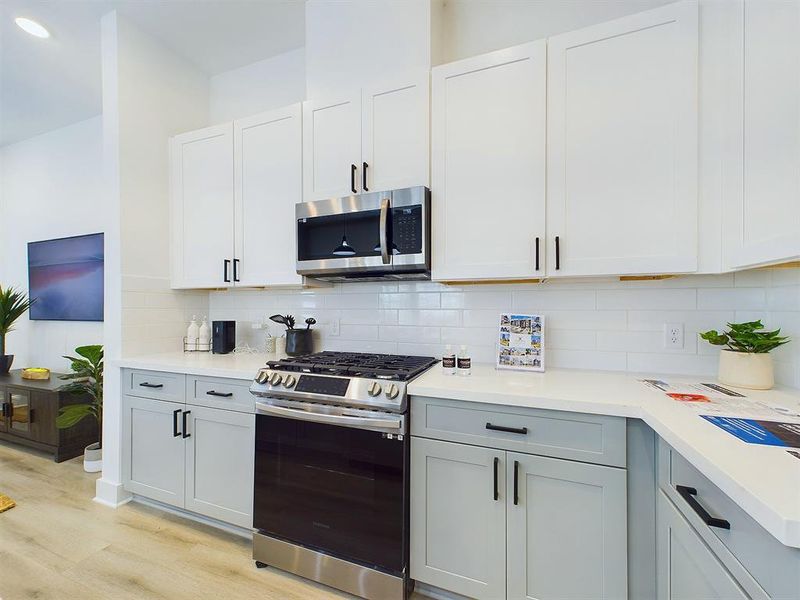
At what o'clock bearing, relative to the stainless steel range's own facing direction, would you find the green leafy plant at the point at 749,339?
The green leafy plant is roughly at 8 o'clock from the stainless steel range.

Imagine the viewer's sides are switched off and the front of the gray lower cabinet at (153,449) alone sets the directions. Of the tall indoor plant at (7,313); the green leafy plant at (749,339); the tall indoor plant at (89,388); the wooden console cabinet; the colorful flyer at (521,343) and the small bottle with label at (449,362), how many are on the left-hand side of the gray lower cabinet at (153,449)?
3

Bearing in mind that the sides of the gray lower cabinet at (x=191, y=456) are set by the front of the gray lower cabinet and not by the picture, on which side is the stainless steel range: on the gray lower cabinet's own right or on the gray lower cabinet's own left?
on the gray lower cabinet's own left

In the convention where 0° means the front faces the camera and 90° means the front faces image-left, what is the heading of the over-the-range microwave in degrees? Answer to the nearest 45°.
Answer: approximately 45°

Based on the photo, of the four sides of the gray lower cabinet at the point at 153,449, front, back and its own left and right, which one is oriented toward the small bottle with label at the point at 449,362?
left

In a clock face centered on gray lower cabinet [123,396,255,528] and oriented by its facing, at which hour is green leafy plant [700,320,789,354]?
The green leafy plant is roughly at 9 o'clock from the gray lower cabinet.

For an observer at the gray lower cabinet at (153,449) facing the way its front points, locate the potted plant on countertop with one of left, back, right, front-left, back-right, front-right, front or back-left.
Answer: left

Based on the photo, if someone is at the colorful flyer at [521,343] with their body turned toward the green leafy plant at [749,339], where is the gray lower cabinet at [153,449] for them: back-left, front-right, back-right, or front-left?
back-right

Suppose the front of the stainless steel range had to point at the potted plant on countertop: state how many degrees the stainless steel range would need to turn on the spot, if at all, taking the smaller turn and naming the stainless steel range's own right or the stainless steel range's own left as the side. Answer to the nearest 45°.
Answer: approximately 135° to the stainless steel range's own left

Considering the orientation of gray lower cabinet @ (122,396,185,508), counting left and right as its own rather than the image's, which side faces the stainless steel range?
left

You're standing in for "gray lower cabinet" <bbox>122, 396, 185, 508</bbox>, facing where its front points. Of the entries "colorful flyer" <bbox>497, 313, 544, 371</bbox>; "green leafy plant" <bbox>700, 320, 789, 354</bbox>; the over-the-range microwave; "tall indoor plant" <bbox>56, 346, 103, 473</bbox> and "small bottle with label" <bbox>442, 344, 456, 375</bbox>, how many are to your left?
4
